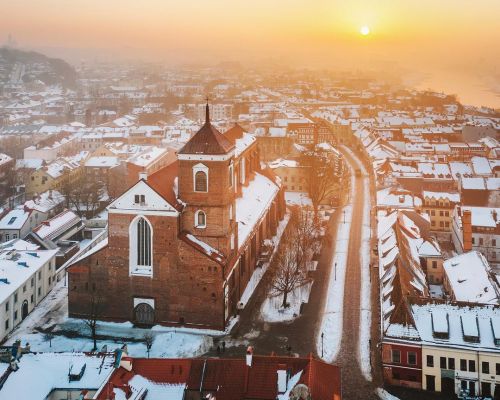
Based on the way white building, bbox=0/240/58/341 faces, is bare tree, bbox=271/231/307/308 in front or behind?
in front

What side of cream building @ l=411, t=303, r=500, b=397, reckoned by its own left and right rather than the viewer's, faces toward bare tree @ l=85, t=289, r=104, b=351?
right

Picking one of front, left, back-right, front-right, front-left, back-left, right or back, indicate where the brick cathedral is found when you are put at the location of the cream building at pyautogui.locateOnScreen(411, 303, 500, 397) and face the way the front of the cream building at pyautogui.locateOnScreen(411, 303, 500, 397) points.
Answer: right

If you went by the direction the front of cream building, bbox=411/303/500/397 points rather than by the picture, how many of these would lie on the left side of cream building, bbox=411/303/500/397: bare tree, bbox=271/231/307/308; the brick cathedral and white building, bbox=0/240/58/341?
0

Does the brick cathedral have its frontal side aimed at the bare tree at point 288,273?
no

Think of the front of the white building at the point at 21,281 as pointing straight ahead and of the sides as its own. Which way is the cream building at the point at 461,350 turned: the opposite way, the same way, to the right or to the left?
to the right

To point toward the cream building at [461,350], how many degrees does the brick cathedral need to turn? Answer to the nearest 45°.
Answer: approximately 45° to its left

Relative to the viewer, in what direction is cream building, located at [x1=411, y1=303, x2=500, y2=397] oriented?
toward the camera

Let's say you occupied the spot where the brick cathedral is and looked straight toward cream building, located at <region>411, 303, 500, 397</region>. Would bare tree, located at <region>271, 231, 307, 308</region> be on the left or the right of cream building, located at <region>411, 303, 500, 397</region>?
left

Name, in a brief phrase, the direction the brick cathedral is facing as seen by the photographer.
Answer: facing the viewer

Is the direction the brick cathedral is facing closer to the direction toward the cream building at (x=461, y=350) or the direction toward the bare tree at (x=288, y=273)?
the cream building

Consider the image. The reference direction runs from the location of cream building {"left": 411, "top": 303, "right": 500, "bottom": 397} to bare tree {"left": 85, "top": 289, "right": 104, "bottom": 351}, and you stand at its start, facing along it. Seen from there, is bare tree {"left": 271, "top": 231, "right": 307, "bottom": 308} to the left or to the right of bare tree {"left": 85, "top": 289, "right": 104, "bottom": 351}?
right

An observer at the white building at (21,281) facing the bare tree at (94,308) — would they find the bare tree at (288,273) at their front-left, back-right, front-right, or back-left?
front-left

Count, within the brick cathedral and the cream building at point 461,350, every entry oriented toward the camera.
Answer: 2

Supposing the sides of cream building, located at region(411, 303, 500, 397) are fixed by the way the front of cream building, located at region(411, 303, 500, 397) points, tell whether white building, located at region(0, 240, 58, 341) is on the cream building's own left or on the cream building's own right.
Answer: on the cream building's own right
